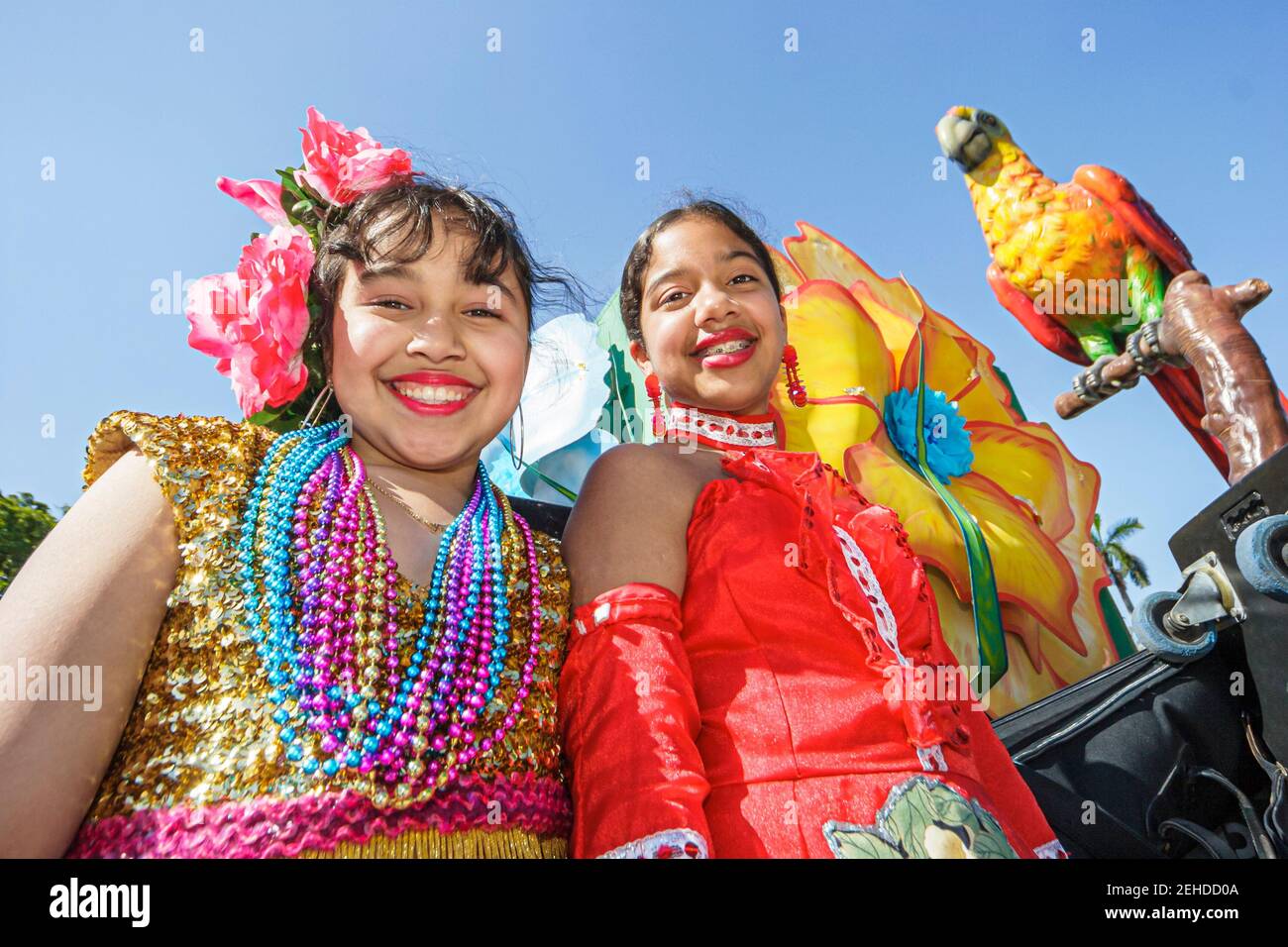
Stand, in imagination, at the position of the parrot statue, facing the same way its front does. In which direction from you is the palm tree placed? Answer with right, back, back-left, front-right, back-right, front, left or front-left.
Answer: back-right

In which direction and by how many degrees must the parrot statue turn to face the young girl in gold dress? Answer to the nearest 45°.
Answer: approximately 45° to its left

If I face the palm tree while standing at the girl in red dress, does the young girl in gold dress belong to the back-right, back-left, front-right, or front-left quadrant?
back-left

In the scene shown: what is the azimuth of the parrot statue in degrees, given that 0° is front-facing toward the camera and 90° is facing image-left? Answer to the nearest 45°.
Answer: approximately 45°

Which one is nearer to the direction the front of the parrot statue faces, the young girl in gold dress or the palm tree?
the young girl in gold dress
